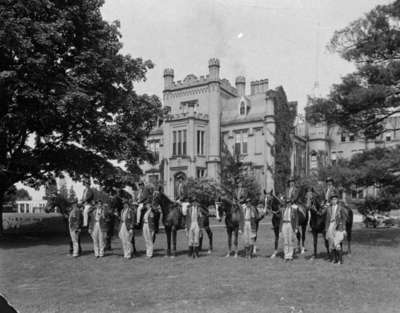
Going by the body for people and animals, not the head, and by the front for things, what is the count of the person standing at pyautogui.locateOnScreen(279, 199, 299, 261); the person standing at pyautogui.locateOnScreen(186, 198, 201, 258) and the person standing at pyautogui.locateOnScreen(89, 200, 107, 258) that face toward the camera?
3

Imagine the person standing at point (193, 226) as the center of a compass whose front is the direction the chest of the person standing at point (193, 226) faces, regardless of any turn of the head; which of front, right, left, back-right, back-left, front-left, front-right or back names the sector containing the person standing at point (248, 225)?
left

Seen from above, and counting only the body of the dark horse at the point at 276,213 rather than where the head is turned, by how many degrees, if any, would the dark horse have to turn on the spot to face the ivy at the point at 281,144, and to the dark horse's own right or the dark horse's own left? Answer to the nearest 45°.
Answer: approximately 135° to the dark horse's own right

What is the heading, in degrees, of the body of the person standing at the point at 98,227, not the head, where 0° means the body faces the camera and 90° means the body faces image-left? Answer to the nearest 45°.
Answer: approximately 0°

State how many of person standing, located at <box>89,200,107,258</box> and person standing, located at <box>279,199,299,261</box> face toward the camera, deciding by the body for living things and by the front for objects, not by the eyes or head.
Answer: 2

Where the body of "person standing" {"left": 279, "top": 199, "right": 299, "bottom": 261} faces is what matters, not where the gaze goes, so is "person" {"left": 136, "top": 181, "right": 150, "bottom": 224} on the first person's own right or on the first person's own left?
on the first person's own right

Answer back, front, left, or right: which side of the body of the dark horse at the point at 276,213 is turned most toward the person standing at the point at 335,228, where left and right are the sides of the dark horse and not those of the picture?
left

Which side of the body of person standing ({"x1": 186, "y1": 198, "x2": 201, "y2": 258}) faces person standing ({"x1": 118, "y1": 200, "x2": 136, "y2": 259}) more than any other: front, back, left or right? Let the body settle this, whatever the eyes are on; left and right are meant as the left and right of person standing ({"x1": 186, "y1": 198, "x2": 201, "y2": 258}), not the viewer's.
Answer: right

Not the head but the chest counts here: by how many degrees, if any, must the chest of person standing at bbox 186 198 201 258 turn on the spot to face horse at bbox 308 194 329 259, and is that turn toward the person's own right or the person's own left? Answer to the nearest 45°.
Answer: approximately 90° to the person's own left

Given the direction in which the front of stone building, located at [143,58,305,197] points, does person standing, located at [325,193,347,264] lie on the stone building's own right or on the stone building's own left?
on the stone building's own left

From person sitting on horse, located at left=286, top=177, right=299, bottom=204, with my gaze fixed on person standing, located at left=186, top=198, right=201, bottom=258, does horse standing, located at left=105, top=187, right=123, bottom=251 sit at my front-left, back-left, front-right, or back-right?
front-right

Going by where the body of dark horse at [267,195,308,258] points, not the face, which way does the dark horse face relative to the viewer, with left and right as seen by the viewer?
facing the viewer and to the left of the viewer

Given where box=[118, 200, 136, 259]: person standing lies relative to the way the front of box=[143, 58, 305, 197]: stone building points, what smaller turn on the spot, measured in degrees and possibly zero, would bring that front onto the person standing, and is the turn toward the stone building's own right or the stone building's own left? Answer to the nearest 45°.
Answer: approximately 45° to the stone building's own left

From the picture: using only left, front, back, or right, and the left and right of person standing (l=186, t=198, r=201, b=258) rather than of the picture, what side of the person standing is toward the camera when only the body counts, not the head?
front
